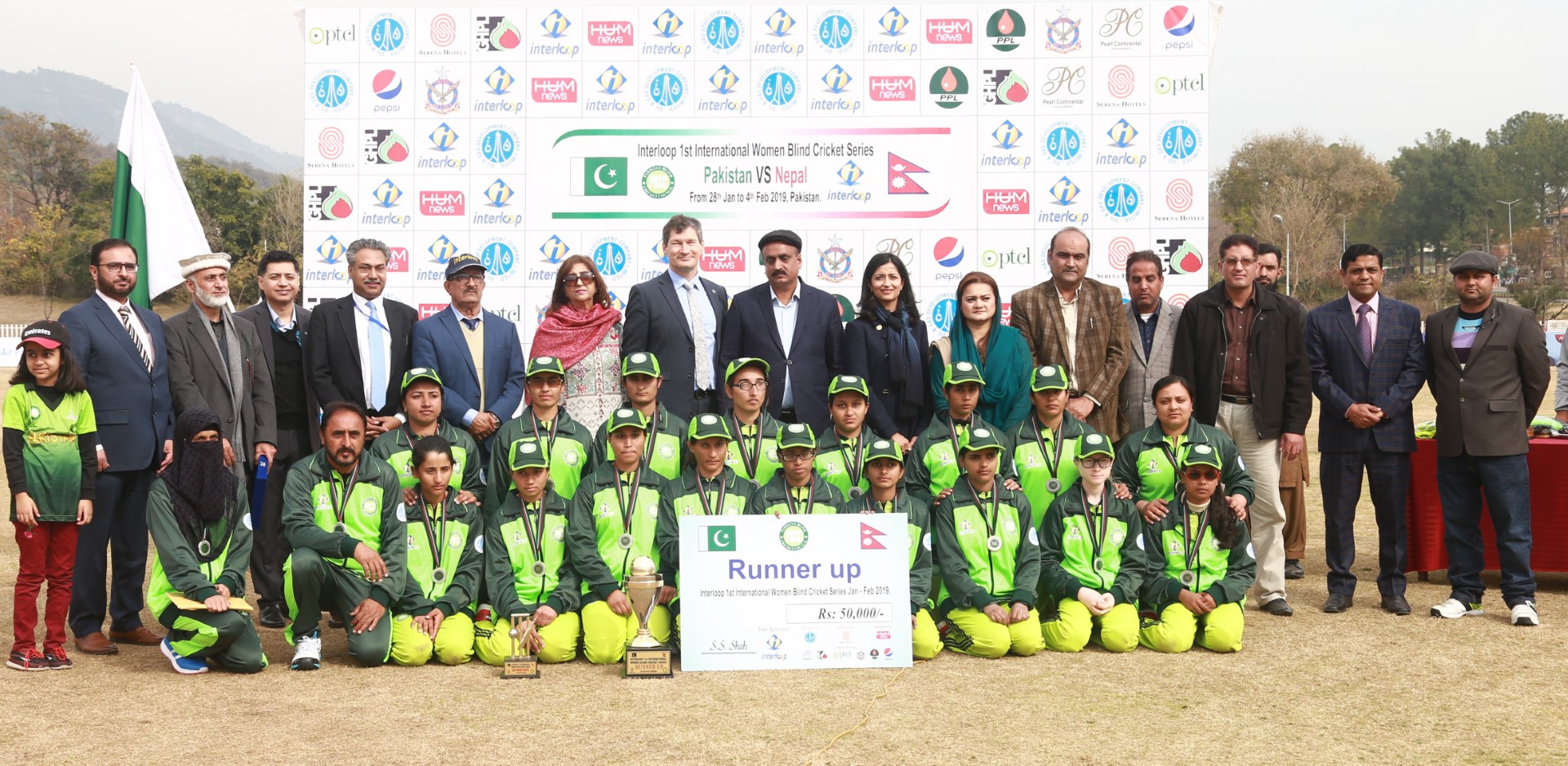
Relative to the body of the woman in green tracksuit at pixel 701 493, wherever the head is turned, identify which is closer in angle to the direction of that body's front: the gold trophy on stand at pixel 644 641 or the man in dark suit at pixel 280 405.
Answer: the gold trophy on stand

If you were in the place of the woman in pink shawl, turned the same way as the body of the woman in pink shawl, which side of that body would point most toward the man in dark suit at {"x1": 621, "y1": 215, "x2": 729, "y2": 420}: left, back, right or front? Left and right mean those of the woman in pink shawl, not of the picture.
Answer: left

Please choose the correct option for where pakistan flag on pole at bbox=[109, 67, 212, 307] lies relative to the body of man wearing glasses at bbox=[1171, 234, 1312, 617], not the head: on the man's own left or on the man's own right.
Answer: on the man's own right

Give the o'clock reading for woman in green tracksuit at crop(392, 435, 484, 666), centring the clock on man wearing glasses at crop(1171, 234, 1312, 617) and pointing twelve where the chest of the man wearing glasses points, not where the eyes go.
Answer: The woman in green tracksuit is roughly at 2 o'clock from the man wearing glasses.

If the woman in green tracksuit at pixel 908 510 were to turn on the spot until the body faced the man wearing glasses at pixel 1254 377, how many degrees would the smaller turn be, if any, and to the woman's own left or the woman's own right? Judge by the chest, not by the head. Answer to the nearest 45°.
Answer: approximately 135° to the woman's own left

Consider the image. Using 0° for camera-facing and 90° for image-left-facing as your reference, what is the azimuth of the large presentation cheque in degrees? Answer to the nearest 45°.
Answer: approximately 0°

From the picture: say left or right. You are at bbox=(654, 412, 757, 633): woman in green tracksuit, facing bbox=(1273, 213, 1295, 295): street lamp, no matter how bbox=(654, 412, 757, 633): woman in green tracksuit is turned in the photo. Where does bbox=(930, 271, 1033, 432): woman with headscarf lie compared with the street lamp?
right

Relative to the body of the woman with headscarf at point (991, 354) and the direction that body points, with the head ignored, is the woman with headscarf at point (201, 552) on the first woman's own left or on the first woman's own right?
on the first woman's own right

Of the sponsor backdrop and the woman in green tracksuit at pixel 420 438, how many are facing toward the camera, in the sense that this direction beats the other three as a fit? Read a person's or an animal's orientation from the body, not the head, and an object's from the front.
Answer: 2

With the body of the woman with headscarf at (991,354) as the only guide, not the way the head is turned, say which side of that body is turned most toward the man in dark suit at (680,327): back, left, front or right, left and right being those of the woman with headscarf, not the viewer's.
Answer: right

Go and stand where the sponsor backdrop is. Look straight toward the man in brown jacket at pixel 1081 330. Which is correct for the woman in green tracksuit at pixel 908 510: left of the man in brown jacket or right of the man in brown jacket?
right
